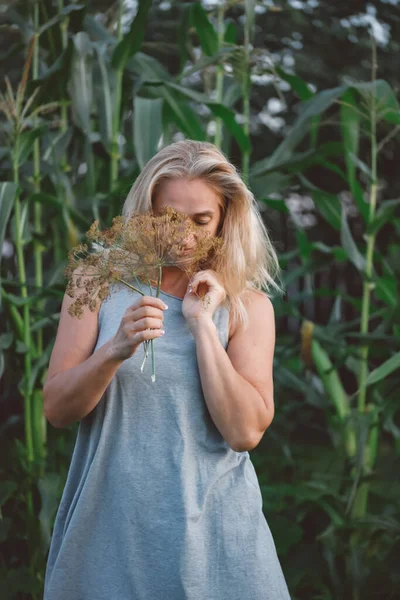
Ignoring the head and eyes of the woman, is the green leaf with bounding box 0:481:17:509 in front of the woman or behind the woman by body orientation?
behind

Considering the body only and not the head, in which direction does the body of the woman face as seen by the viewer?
toward the camera
